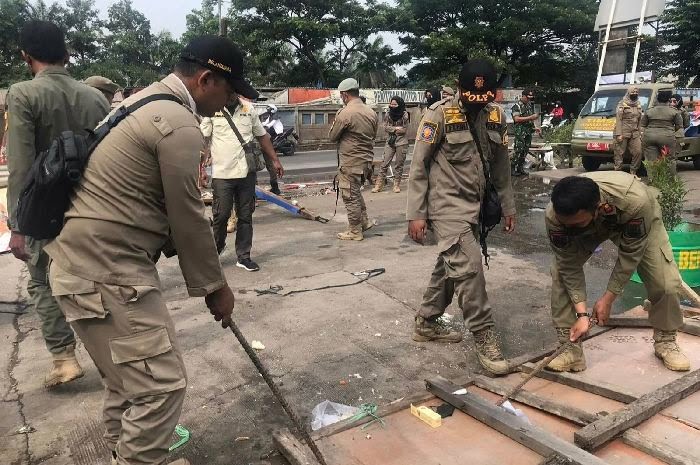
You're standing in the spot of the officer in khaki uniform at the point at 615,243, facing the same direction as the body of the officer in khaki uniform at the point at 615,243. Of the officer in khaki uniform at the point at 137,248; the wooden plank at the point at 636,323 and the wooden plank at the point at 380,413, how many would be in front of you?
2

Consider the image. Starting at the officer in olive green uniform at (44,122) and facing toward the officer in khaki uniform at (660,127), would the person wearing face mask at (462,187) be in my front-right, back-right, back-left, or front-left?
front-right

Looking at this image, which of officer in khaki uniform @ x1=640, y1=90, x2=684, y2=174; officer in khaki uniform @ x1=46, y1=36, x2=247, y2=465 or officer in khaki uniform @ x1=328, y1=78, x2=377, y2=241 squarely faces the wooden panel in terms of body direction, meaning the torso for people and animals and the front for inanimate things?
officer in khaki uniform @ x1=46, y1=36, x2=247, y2=465

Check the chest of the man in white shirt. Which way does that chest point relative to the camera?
toward the camera

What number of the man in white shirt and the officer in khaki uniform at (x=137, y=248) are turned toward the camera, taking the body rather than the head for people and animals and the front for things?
1

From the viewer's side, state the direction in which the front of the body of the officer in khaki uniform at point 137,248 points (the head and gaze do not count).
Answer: to the viewer's right

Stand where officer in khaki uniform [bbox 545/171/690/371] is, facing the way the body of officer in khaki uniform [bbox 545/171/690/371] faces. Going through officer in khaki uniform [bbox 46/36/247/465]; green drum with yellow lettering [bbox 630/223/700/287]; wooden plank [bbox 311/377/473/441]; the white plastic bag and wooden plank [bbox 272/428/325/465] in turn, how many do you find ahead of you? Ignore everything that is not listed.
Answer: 4

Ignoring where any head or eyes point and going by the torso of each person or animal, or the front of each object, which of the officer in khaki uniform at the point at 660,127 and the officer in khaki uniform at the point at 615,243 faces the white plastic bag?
the officer in khaki uniform at the point at 615,243

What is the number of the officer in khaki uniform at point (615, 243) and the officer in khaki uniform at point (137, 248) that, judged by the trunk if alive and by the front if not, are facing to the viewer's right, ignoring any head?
1

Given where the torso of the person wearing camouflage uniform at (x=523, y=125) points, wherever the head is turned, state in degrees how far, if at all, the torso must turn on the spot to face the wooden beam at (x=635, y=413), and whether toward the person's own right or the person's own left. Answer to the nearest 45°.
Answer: approximately 45° to the person's own right

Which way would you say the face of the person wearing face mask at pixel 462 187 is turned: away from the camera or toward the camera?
toward the camera

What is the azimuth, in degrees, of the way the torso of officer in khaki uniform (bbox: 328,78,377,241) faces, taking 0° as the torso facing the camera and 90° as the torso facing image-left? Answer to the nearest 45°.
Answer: approximately 135°

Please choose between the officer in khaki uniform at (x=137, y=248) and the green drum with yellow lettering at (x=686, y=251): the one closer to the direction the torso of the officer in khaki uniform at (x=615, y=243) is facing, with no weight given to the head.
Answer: the officer in khaki uniform

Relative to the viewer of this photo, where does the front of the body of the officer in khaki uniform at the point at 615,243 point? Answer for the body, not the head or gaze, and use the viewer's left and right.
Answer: facing the viewer and to the left of the viewer
